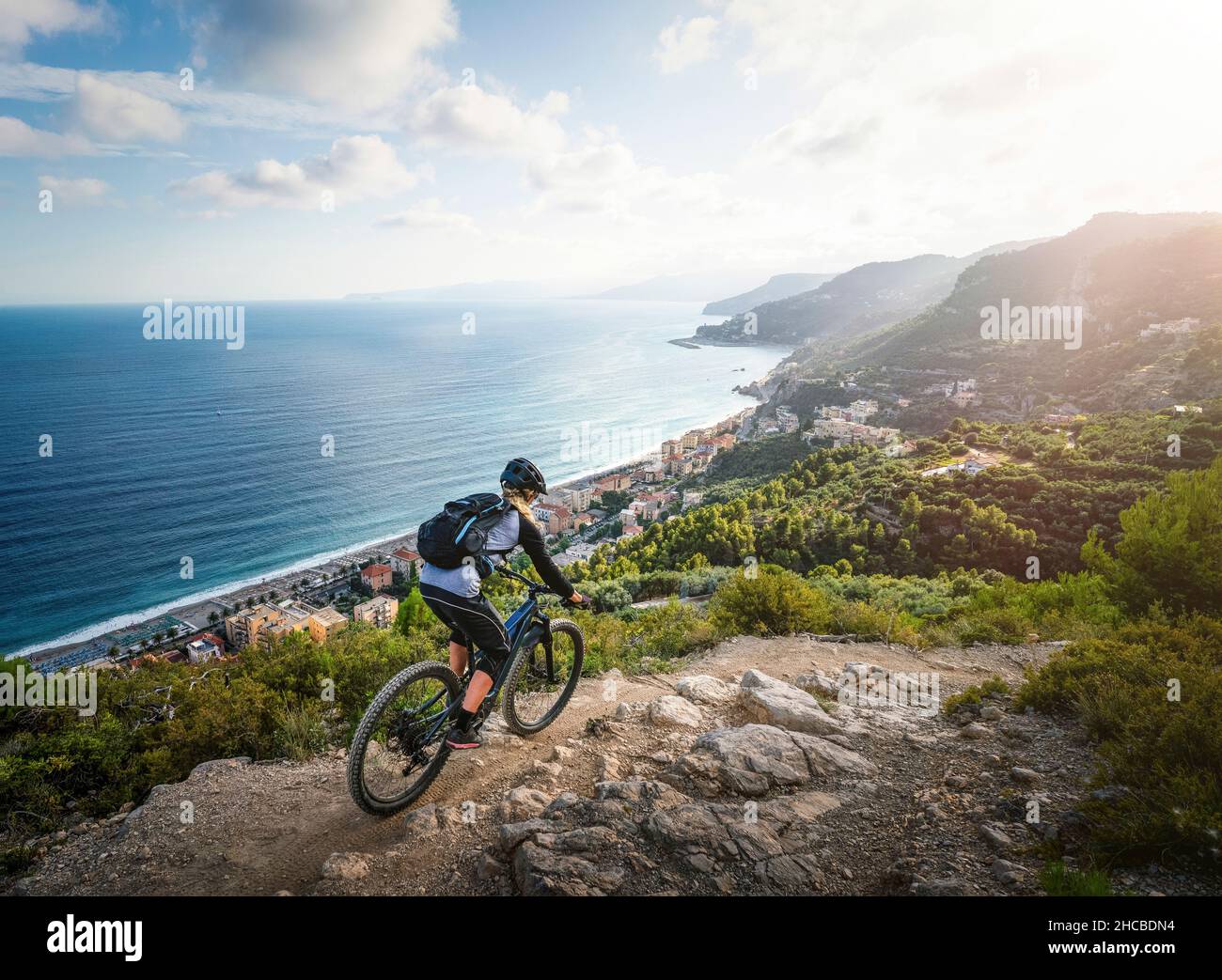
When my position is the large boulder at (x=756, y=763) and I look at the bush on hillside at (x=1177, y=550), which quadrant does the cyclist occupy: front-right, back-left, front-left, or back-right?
back-left

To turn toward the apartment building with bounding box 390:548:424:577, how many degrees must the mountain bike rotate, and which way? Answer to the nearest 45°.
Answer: approximately 45° to its left

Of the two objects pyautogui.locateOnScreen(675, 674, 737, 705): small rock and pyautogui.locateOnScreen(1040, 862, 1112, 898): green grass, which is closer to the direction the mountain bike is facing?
the small rock

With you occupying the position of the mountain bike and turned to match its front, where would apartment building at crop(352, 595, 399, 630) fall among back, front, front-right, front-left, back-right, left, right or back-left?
front-left

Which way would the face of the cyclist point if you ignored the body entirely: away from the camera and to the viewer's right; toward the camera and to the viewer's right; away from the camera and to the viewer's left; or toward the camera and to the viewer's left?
away from the camera and to the viewer's right

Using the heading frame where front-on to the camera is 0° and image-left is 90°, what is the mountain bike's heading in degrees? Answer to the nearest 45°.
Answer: approximately 225°

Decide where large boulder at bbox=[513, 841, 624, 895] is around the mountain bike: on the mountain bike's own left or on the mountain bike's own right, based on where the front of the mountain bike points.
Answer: on the mountain bike's own right

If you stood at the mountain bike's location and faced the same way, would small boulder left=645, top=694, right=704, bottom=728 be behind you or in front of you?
in front

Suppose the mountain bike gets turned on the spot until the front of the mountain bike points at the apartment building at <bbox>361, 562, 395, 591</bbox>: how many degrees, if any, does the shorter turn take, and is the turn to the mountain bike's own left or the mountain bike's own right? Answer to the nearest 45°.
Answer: approximately 45° to the mountain bike's own left

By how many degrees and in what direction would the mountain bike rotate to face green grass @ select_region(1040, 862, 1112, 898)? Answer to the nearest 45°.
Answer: approximately 90° to its right
